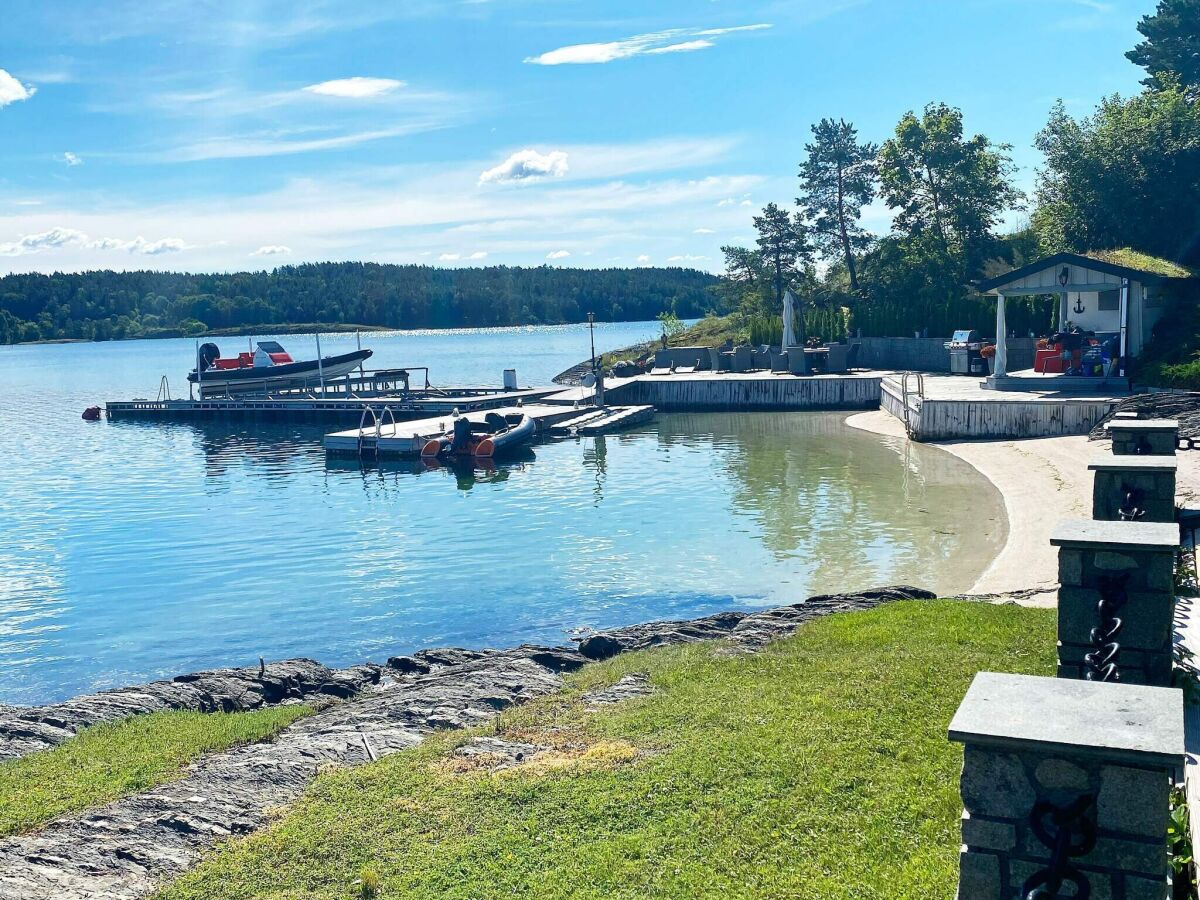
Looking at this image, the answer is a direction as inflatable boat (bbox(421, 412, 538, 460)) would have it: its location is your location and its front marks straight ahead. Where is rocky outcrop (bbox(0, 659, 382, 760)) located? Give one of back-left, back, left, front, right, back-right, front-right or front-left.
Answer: back-right

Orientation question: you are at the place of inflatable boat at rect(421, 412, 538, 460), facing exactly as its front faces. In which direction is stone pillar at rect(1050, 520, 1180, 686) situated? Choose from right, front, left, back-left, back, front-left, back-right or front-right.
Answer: back-right

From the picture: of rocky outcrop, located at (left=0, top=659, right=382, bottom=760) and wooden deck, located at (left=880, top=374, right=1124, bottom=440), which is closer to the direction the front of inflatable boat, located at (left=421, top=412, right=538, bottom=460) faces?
the wooden deck

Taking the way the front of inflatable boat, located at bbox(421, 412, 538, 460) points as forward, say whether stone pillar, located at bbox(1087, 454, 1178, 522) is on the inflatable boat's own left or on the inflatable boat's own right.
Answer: on the inflatable boat's own right

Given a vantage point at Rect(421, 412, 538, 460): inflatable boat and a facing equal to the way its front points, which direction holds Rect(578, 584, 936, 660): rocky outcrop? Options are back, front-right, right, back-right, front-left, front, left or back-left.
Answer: back-right

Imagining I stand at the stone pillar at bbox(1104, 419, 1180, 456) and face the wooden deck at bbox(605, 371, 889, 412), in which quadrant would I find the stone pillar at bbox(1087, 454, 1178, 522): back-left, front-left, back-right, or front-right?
back-left

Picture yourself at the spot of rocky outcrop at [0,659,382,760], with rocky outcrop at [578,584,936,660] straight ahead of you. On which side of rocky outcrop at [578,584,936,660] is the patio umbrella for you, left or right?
left

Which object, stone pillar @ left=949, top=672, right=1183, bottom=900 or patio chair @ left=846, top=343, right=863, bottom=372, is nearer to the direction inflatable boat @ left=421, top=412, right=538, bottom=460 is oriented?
the patio chair

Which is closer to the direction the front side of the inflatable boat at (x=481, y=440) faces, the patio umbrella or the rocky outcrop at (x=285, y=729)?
the patio umbrella

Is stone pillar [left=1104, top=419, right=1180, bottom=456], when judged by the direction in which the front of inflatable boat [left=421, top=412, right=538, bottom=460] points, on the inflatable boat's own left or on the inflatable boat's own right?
on the inflatable boat's own right

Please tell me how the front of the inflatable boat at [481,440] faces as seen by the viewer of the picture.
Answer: facing away from the viewer and to the right of the viewer

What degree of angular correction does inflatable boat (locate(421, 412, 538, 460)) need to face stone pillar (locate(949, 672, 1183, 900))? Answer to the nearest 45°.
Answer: approximately 135° to its right
